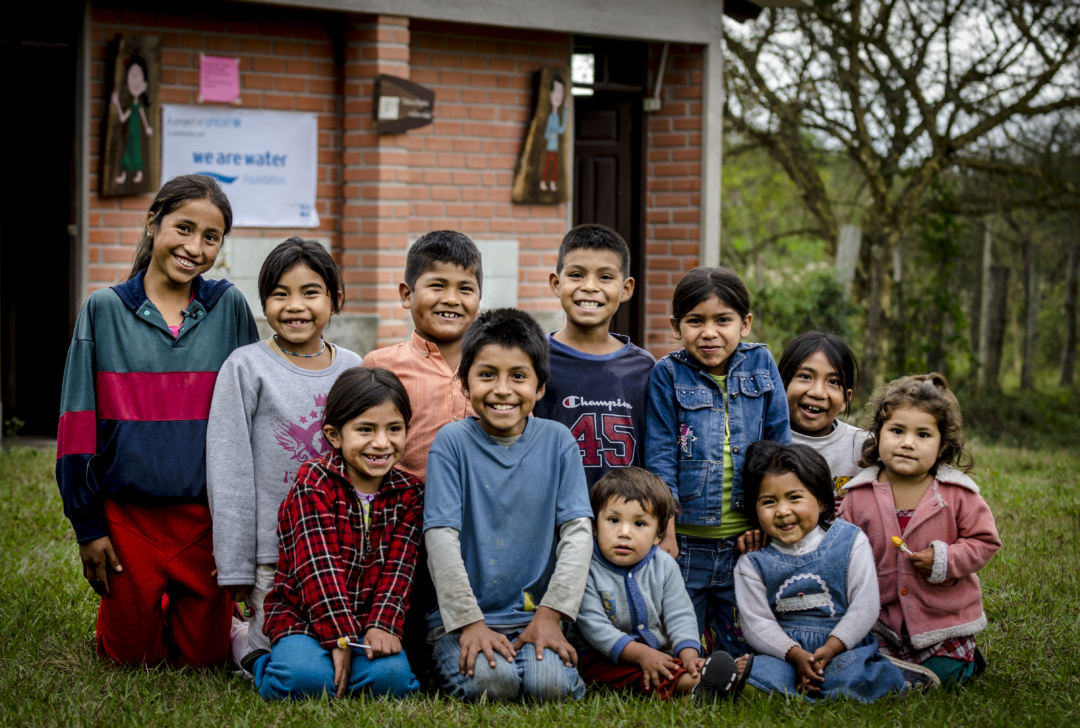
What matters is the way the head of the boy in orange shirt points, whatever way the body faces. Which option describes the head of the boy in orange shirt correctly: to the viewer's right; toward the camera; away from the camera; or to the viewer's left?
toward the camera

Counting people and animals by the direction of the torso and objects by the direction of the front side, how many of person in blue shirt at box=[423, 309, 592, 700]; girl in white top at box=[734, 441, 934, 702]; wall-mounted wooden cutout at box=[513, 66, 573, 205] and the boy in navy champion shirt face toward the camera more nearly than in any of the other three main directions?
4

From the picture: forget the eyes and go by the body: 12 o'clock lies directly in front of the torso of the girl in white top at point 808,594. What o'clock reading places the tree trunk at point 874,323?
The tree trunk is roughly at 6 o'clock from the girl in white top.

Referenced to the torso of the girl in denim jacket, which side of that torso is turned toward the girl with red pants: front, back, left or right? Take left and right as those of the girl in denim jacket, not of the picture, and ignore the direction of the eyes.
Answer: right

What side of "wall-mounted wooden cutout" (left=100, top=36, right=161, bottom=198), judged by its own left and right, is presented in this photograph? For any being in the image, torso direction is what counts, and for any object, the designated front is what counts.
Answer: front

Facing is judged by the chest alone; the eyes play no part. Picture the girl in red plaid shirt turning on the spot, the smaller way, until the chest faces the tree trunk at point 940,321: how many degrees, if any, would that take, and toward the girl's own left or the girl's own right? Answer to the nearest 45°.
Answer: approximately 90° to the girl's own left

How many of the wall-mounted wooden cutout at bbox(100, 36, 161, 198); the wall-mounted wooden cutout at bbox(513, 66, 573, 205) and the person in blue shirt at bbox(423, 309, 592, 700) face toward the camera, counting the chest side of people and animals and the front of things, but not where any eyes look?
3

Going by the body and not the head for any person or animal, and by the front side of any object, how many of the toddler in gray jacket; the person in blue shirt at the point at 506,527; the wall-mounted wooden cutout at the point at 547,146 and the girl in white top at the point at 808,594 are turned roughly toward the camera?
4

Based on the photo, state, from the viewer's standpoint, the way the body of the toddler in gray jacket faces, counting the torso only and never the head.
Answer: toward the camera

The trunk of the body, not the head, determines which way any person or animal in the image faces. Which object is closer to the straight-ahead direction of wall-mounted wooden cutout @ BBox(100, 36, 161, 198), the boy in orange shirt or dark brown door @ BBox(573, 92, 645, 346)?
the boy in orange shirt

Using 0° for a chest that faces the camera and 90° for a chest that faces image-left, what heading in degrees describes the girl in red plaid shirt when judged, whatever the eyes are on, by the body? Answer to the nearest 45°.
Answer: approximately 315°

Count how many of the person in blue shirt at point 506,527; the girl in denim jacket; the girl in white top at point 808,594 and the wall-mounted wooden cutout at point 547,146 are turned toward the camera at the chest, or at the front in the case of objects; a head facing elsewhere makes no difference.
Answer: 4

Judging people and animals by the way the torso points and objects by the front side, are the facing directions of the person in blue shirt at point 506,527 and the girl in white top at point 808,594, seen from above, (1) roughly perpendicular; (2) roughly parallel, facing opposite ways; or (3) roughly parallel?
roughly parallel

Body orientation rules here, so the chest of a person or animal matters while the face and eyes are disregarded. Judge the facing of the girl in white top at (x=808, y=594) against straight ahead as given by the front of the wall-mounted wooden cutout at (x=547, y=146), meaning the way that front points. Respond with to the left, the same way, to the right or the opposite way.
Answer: the same way

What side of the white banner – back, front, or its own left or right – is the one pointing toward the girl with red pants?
front

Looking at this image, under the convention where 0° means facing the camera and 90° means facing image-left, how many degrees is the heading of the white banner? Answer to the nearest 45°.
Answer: approximately 0°
